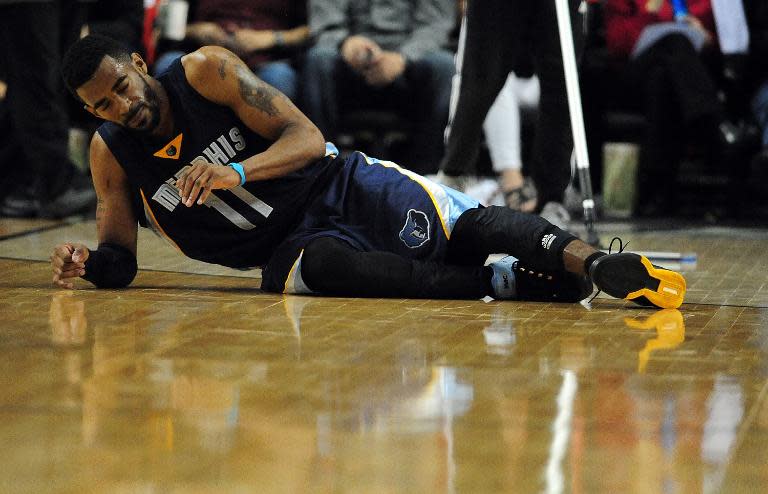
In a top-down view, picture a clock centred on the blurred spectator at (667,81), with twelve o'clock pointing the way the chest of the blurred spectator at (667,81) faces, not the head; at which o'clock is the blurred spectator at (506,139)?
the blurred spectator at (506,139) is roughly at 2 o'clock from the blurred spectator at (667,81).

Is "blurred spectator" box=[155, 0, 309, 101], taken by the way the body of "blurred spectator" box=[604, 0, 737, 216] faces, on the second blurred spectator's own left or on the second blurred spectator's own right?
on the second blurred spectator's own right

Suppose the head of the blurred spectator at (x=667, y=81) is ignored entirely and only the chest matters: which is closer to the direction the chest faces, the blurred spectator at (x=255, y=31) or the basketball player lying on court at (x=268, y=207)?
the basketball player lying on court

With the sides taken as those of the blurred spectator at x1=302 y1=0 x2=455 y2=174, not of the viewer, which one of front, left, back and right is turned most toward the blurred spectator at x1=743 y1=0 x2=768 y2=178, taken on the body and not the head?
left

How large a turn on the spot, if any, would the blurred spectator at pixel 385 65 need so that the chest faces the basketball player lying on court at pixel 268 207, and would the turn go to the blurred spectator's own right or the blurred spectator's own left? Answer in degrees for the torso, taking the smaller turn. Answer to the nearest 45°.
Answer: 0° — they already face them

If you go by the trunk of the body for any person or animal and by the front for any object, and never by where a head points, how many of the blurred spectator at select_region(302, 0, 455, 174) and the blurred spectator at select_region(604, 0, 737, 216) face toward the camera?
2

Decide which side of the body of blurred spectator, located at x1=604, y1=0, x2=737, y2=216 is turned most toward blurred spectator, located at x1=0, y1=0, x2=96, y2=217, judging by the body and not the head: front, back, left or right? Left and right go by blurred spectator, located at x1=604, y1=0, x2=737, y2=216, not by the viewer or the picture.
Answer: right

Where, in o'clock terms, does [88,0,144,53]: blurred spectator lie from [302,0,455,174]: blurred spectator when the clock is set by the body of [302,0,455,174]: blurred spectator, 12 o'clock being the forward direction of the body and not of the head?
[88,0,144,53]: blurred spectator is roughly at 3 o'clock from [302,0,455,174]: blurred spectator.

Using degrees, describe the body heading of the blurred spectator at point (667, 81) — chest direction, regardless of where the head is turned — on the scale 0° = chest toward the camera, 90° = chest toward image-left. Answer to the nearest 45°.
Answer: approximately 0°
